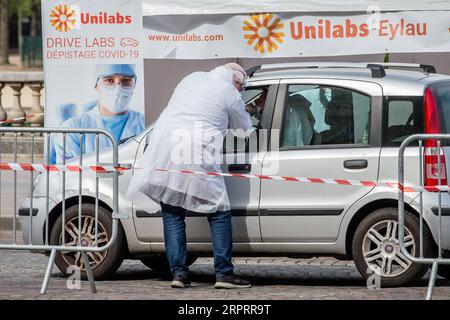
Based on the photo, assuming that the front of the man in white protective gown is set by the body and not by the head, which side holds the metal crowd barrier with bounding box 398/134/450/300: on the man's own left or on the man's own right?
on the man's own right

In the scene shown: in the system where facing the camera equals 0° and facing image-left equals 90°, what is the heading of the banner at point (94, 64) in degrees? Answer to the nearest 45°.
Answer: approximately 0°

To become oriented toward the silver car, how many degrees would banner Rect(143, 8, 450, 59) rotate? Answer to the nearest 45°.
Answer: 0° — it already faces it

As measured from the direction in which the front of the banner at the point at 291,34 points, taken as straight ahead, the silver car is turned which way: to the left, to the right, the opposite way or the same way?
to the right

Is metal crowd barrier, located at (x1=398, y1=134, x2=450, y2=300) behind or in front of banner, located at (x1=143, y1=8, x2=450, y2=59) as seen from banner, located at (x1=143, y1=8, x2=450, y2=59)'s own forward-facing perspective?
in front

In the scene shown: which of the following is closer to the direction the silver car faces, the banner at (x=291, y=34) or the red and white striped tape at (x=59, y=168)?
the red and white striped tape

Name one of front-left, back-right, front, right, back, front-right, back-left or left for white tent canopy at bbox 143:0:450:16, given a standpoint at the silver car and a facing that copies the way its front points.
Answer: right

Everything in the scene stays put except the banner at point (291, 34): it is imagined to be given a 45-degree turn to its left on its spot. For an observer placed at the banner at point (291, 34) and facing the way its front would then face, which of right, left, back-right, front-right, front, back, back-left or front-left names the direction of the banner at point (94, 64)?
back-right

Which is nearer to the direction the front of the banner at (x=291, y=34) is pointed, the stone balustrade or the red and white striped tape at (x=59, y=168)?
the red and white striped tape

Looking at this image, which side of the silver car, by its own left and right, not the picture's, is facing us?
left

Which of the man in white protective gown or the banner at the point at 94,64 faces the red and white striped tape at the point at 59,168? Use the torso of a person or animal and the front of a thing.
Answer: the banner
